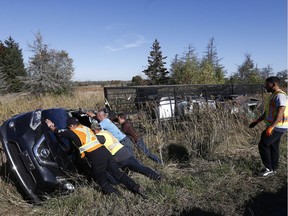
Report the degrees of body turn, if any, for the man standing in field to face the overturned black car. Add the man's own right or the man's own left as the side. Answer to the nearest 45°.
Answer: approximately 45° to the man's own left

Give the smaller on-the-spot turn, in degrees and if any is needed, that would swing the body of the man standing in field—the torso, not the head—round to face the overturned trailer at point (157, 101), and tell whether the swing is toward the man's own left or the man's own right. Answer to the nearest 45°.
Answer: approximately 45° to the man's own right

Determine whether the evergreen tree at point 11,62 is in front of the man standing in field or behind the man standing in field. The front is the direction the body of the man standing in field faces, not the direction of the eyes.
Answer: in front

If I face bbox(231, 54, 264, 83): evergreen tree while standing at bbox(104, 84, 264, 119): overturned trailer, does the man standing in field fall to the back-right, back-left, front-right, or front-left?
back-right

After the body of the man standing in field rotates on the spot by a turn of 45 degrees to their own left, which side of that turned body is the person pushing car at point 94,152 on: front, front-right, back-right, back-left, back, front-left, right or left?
front

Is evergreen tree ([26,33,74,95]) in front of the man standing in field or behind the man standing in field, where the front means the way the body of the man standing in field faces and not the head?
in front

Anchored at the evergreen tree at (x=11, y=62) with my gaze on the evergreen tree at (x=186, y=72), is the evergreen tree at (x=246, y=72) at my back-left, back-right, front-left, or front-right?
front-left

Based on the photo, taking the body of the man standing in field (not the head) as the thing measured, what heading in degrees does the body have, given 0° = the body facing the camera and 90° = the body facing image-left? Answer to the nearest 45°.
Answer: approximately 90°

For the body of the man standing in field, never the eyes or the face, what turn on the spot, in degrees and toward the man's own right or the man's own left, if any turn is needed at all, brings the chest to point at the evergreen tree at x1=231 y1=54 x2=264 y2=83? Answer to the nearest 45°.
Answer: approximately 90° to the man's own right

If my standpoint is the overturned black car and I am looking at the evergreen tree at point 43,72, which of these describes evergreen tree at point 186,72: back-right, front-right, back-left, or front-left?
front-right

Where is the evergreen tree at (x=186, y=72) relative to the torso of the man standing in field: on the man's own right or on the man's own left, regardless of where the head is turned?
on the man's own right
